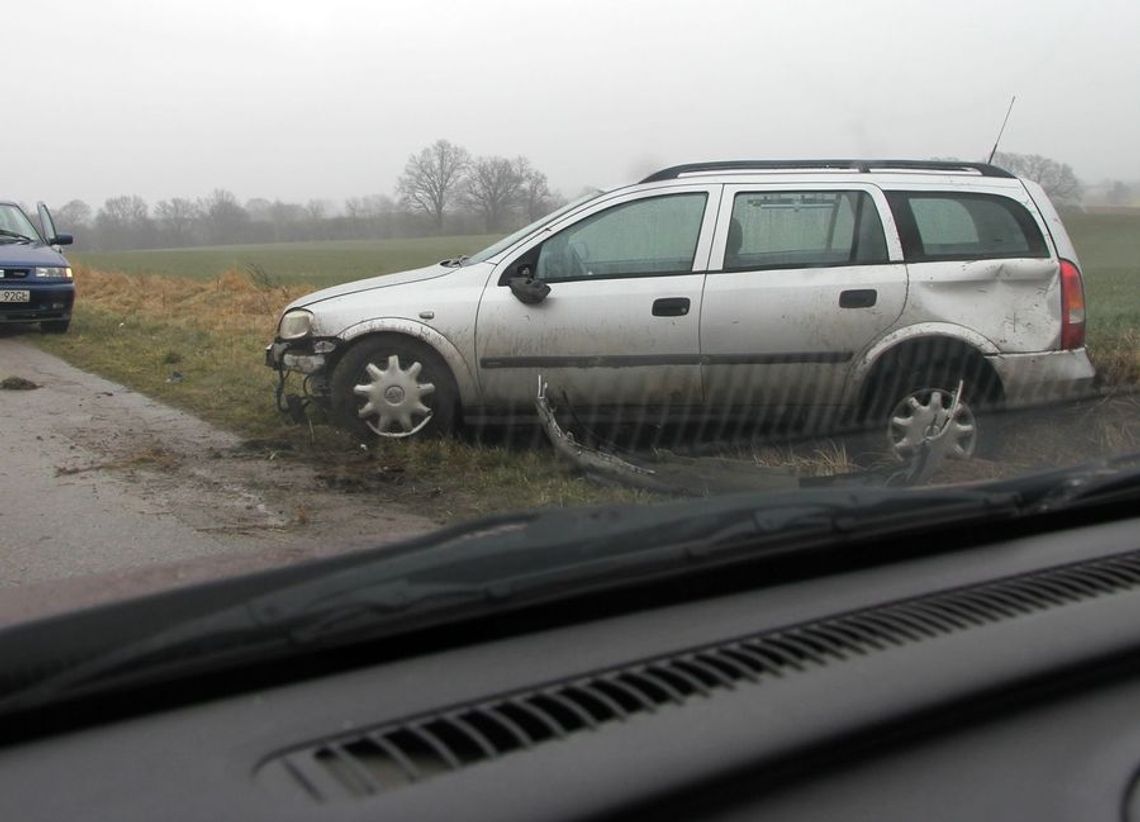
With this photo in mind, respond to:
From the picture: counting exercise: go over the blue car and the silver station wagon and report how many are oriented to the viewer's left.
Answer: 1

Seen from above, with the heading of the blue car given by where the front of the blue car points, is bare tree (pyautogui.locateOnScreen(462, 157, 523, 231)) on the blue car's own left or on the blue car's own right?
on the blue car's own left

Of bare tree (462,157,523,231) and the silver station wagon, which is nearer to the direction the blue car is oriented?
the silver station wagon

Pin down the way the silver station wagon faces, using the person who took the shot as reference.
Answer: facing to the left of the viewer

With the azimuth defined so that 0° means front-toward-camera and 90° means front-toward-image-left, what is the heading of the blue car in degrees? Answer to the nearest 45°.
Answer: approximately 0°

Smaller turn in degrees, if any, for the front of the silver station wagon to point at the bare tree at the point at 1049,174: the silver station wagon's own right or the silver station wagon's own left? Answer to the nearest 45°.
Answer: approximately 135° to the silver station wagon's own right

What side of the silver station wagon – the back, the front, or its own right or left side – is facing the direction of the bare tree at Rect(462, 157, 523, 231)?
right
